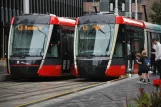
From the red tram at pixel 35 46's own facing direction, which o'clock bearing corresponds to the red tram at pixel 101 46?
the red tram at pixel 101 46 is roughly at 8 o'clock from the red tram at pixel 35 46.

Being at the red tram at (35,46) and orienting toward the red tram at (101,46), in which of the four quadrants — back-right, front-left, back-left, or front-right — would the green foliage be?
front-right

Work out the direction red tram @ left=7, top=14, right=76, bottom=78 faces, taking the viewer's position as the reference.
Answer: facing the viewer and to the left of the viewer

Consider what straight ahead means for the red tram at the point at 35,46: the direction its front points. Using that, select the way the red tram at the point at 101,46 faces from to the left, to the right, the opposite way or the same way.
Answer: the same way

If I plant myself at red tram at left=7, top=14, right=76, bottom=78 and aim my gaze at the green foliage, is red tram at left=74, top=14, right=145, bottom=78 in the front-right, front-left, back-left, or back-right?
front-left

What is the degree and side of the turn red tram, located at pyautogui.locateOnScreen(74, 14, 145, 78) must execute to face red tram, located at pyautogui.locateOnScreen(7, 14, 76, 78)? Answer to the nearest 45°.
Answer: approximately 45° to its right

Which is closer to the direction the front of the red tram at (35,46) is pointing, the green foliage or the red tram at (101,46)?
the green foliage

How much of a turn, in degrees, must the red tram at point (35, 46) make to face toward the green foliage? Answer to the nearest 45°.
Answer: approximately 45° to its left

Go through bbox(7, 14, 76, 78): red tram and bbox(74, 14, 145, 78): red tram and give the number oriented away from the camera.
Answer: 0

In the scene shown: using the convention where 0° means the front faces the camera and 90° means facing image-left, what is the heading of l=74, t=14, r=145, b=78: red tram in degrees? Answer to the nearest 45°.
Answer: approximately 45°

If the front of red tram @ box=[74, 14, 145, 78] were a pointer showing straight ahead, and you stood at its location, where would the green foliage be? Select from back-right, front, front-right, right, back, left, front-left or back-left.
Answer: front-left
